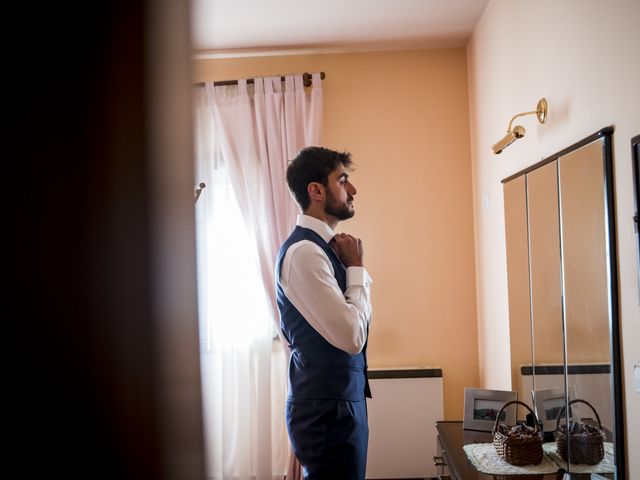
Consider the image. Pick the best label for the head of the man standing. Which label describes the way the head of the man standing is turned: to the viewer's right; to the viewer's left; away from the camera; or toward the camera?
to the viewer's right

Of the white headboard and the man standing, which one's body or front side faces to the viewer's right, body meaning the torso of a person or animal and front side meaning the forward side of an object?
the man standing

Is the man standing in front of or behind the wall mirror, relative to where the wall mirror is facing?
in front

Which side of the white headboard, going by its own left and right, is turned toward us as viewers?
front

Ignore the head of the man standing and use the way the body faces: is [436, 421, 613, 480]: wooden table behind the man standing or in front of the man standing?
in front

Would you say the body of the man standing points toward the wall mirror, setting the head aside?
yes

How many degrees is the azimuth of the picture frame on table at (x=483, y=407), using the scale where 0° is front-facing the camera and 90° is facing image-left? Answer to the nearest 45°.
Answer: approximately 0°

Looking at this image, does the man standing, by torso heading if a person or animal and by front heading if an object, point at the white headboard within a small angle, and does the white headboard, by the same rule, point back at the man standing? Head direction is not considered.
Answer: no

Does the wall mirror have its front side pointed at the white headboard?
no

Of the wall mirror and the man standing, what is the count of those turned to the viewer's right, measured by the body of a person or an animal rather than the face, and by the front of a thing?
1

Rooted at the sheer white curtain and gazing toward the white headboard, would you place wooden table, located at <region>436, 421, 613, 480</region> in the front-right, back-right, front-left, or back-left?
front-right

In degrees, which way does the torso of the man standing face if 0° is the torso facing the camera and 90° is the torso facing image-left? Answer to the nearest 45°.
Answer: approximately 270°

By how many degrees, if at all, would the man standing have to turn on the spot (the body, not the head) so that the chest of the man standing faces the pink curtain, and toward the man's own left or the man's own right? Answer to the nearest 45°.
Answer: approximately 90° to the man's own left

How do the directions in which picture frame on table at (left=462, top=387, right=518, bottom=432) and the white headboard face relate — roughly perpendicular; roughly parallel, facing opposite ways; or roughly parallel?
roughly parallel

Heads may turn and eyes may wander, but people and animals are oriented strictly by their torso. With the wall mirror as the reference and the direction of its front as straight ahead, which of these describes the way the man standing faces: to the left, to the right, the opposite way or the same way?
the opposite way
